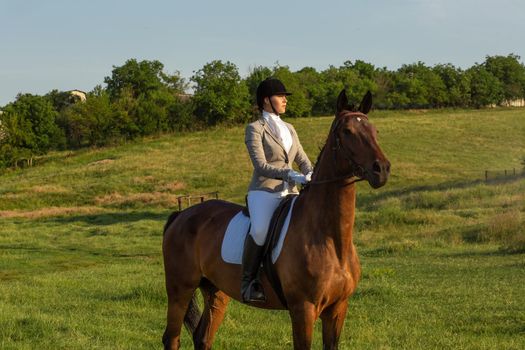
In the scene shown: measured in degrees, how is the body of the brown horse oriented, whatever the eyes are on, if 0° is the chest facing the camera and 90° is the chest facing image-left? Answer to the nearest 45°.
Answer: approximately 315°

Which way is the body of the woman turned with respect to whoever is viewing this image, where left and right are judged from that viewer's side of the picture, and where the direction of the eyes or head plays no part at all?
facing the viewer and to the right of the viewer
